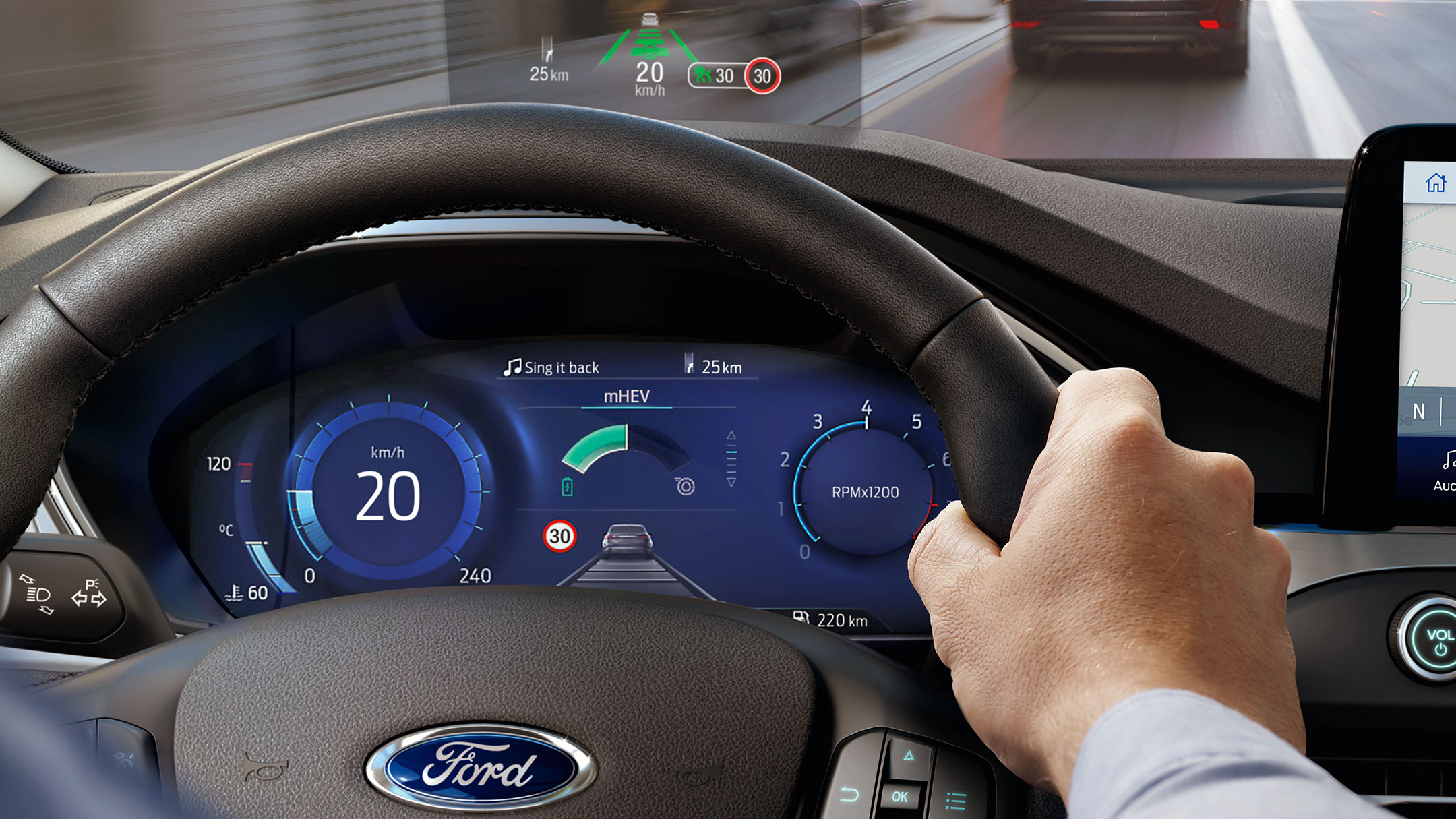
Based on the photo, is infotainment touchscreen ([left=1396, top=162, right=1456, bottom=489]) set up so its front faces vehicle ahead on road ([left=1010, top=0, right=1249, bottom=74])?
no

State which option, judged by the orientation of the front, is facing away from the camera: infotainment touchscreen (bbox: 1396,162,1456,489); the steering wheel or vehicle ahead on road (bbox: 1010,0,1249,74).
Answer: the vehicle ahead on road

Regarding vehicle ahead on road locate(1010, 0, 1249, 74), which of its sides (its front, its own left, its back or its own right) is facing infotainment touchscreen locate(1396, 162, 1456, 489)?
back

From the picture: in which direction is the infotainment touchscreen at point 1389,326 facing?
toward the camera

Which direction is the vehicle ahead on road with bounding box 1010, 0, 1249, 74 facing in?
away from the camera

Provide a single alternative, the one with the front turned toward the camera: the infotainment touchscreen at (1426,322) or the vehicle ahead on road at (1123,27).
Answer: the infotainment touchscreen

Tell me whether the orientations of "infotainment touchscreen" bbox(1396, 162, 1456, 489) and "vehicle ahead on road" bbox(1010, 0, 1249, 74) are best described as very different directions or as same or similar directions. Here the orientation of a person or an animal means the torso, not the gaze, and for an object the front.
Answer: very different directions

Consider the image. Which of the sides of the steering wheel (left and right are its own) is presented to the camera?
front

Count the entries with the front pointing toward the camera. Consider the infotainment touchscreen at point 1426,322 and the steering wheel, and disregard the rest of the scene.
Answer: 2

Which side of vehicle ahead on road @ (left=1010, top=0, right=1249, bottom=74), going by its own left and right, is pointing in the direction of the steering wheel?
back

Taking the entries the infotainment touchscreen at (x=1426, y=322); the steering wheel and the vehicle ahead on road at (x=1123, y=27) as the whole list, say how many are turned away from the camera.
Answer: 1
